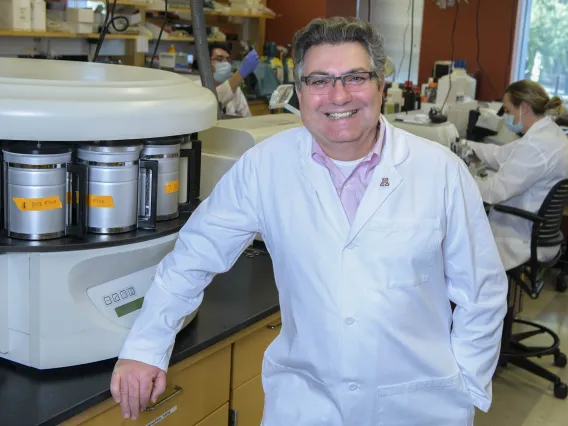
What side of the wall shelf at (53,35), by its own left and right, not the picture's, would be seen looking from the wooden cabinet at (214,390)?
front

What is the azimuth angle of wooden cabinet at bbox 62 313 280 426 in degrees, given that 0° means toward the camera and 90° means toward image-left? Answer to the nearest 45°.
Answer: approximately 315°

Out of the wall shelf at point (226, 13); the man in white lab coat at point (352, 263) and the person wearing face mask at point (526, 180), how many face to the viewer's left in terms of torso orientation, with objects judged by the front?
1

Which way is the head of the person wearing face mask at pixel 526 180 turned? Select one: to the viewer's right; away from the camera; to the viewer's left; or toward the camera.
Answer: to the viewer's left

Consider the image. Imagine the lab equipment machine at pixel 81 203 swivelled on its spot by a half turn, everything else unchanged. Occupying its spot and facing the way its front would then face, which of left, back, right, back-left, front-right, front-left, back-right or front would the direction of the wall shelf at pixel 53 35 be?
front-right

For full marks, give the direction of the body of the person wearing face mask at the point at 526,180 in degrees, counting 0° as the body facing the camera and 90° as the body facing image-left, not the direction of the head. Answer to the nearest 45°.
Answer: approximately 90°

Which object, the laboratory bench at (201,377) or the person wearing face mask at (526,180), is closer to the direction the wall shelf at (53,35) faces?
the laboratory bench

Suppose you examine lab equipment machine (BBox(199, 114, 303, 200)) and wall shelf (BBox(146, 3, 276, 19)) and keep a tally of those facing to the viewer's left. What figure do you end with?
0

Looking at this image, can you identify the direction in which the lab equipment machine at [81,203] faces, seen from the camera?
facing the viewer and to the right of the viewer
